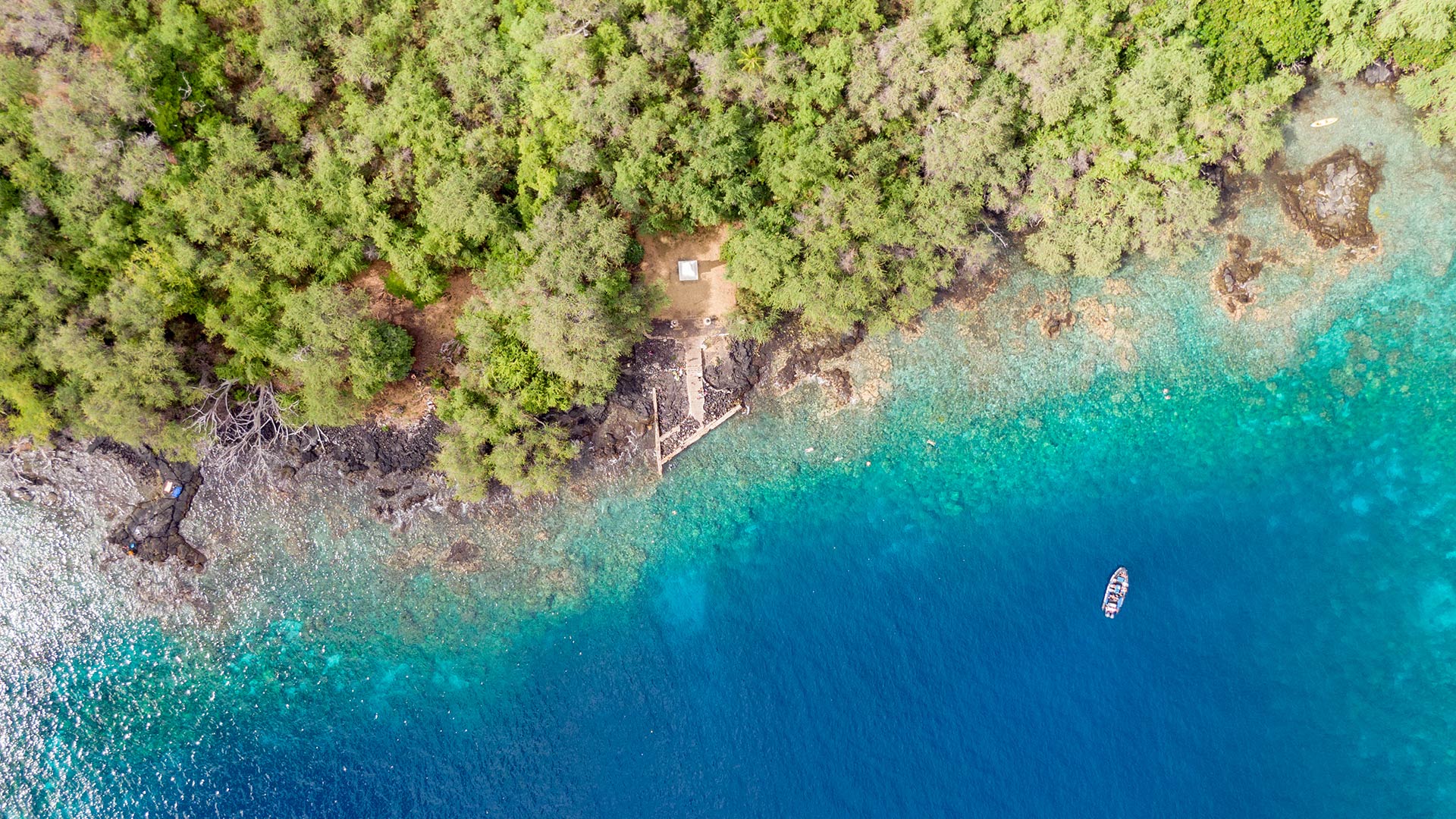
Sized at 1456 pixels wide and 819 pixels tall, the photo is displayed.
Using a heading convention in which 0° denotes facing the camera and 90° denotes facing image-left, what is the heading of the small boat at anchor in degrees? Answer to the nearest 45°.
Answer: approximately 180°

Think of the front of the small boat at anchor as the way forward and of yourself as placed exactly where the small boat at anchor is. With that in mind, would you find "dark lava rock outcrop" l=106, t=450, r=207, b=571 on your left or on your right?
on your left

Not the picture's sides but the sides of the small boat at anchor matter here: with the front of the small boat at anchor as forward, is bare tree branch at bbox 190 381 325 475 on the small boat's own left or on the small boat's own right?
on the small boat's own left
